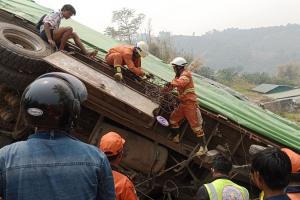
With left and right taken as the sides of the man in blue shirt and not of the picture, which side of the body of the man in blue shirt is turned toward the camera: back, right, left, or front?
back

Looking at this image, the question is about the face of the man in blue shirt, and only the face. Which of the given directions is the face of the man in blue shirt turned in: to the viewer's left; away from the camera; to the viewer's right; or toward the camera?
away from the camera

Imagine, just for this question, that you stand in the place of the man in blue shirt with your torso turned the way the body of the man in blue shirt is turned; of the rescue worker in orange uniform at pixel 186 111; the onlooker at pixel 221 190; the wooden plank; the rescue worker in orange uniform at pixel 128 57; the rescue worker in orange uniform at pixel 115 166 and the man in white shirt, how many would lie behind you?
0

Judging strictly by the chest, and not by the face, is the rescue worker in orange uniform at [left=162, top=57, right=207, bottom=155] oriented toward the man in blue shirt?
no

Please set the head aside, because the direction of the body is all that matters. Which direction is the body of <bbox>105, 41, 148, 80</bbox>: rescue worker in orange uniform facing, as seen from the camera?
to the viewer's right

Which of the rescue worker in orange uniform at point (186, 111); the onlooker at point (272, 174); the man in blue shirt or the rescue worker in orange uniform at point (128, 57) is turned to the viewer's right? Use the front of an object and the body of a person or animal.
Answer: the rescue worker in orange uniform at point (128, 57)

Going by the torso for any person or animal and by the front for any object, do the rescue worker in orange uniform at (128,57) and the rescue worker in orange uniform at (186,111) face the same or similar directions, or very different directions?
very different directions

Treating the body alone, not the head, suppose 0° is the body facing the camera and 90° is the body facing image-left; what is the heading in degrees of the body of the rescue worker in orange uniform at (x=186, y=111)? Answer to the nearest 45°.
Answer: approximately 90°

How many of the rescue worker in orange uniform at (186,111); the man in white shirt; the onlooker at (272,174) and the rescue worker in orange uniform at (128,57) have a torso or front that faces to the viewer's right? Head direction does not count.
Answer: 2

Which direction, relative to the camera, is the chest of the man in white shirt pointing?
to the viewer's right

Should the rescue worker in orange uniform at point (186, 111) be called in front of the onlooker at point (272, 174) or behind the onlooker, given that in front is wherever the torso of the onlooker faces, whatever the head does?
in front

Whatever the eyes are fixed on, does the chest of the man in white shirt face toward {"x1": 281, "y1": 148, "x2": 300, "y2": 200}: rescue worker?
no

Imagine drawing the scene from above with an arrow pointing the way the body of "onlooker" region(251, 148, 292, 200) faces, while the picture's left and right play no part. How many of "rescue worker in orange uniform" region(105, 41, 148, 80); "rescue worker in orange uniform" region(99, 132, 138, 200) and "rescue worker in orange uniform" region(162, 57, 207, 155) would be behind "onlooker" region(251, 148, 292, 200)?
0

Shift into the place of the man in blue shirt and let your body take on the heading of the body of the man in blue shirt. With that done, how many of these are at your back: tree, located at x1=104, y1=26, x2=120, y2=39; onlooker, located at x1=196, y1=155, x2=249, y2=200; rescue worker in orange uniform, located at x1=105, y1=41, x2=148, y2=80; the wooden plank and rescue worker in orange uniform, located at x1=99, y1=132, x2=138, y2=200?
0

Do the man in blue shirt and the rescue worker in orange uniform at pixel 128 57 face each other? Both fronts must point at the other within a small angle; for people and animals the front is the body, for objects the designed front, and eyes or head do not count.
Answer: no

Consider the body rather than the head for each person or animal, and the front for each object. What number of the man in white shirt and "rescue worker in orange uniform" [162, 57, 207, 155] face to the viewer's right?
1

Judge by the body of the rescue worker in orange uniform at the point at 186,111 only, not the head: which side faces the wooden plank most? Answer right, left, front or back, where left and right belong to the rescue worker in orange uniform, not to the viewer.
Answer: front

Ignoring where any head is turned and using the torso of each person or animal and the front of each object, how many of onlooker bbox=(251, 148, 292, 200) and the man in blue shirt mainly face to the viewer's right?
0
